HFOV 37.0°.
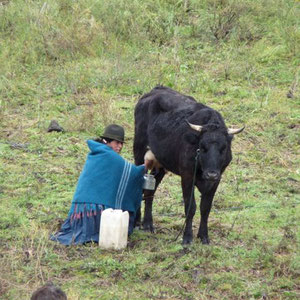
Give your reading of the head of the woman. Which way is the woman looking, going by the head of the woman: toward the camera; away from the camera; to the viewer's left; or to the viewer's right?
to the viewer's right

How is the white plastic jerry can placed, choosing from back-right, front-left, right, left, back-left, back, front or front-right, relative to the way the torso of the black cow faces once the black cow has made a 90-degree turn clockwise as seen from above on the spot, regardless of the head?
front

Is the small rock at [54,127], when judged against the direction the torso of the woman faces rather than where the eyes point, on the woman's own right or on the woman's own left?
on the woman's own left

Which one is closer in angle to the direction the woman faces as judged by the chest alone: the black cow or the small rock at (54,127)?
the black cow

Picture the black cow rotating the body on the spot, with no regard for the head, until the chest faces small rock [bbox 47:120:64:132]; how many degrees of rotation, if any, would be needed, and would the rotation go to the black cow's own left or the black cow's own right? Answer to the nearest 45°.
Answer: approximately 180°

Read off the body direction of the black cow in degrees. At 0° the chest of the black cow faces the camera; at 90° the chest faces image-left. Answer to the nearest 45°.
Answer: approximately 315°

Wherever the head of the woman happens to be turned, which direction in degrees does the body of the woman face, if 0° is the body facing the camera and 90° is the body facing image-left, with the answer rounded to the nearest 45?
approximately 270°

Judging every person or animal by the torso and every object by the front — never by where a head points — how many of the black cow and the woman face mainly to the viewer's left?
0

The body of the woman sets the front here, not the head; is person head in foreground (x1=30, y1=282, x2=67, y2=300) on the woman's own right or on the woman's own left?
on the woman's own right
